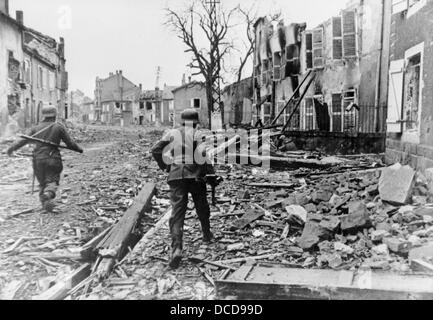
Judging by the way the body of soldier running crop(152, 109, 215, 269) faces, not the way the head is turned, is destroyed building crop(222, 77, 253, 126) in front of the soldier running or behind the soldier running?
in front

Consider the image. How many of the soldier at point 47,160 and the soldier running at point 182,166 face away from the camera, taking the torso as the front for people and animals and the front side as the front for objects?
2

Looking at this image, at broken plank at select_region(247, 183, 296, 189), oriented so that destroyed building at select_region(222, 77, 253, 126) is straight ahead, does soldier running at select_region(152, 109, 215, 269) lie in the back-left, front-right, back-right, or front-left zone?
back-left

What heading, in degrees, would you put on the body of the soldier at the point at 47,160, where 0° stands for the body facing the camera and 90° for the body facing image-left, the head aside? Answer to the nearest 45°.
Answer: approximately 180°

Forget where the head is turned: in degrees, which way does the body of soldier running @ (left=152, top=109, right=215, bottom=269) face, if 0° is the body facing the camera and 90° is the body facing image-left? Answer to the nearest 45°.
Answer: approximately 180°

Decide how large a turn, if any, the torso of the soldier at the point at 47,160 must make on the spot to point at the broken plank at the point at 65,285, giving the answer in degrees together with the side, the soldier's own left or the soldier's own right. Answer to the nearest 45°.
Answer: approximately 180°

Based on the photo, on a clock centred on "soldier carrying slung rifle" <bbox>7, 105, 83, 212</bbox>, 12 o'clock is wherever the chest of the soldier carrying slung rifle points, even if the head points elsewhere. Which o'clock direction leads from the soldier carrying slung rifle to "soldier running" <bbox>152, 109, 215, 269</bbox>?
The soldier running is roughly at 5 o'clock from the soldier carrying slung rifle.

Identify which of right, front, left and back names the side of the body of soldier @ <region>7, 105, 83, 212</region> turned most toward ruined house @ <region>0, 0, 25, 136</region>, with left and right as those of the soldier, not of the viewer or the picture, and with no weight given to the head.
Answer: front

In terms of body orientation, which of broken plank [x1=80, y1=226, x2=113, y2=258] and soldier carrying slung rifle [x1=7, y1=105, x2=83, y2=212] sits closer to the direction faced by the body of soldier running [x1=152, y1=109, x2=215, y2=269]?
the soldier carrying slung rifle

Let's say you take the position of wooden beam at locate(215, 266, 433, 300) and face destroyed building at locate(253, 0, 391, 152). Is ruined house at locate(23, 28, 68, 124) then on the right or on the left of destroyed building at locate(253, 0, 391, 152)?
left

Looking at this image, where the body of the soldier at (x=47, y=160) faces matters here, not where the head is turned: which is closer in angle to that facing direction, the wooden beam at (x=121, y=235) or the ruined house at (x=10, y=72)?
the ruined house

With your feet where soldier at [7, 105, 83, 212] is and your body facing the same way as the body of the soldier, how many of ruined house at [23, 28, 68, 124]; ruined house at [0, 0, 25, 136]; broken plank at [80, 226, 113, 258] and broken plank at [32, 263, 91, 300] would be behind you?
2

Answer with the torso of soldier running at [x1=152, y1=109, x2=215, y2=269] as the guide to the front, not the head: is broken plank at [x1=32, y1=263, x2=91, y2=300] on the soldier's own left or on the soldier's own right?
on the soldier's own left

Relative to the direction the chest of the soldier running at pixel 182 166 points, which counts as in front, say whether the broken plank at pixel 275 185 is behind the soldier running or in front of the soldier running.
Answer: in front
